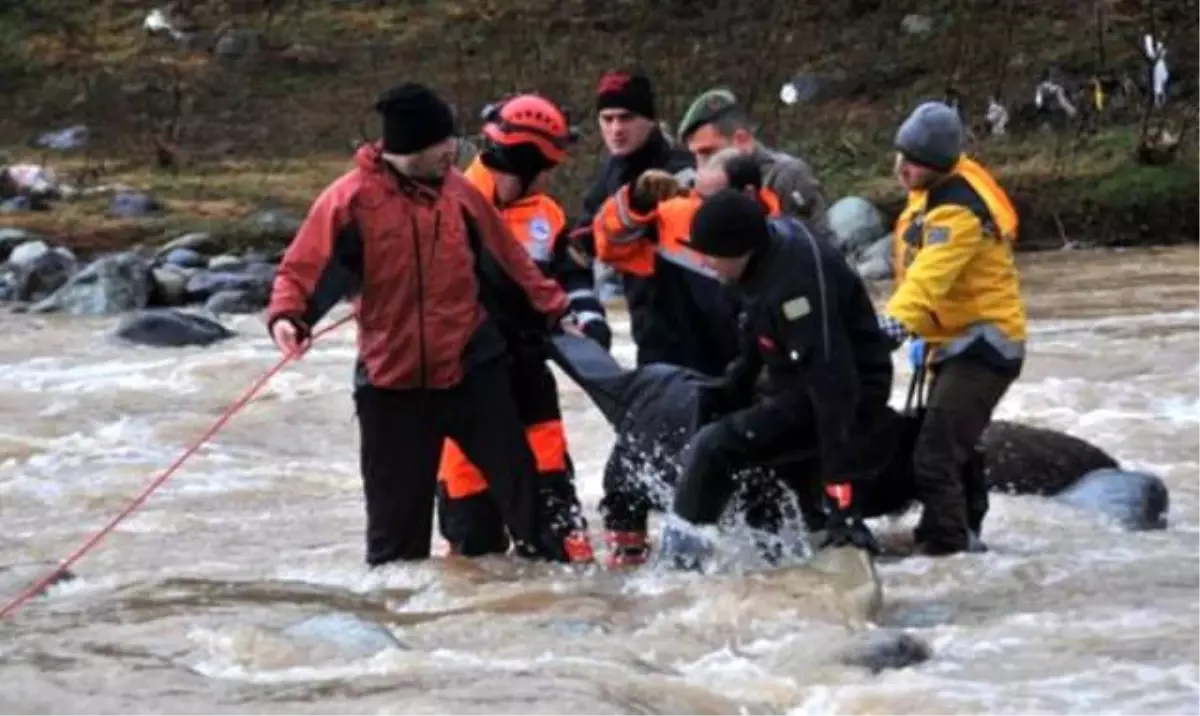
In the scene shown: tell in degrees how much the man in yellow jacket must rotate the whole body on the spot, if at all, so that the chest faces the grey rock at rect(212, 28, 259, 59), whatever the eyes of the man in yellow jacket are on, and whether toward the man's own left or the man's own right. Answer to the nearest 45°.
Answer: approximately 45° to the man's own right

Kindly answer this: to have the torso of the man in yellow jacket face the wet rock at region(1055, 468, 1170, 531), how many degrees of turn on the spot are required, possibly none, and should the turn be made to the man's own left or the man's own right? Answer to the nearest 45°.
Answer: approximately 135° to the man's own right

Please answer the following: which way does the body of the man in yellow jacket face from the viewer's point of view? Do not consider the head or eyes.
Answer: to the viewer's left

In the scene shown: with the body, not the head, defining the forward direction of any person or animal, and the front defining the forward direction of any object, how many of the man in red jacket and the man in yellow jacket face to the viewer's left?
1

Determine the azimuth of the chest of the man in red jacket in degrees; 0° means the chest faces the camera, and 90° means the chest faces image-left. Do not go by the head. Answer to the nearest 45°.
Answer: approximately 0°

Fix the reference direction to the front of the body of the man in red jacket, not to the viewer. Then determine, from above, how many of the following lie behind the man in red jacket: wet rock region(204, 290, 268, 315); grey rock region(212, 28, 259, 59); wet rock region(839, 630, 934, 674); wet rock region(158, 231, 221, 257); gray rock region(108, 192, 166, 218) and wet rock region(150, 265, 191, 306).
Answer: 5

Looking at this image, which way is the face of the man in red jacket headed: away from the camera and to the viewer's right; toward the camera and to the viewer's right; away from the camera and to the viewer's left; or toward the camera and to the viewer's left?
toward the camera and to the viewer's right

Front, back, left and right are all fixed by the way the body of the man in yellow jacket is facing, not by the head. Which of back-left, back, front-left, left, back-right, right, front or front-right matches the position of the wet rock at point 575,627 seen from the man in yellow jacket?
front-left

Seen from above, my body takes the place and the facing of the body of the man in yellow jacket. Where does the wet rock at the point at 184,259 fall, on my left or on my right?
on my right

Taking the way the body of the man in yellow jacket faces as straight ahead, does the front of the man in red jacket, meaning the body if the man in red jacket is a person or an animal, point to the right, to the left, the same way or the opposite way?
to the left

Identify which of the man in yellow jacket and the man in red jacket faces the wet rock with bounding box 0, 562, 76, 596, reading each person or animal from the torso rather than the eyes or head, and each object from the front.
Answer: the man in yellow jacket

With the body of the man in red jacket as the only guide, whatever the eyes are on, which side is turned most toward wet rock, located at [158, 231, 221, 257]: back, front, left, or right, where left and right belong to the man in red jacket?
back

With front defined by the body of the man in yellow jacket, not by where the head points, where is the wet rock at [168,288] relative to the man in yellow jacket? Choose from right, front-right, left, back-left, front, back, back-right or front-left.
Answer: front-right

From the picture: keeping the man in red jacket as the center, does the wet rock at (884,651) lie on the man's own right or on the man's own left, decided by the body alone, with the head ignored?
on the man's own left

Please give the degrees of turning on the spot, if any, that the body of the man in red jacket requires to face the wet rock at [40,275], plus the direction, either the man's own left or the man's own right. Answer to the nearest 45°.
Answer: approximately 180°
